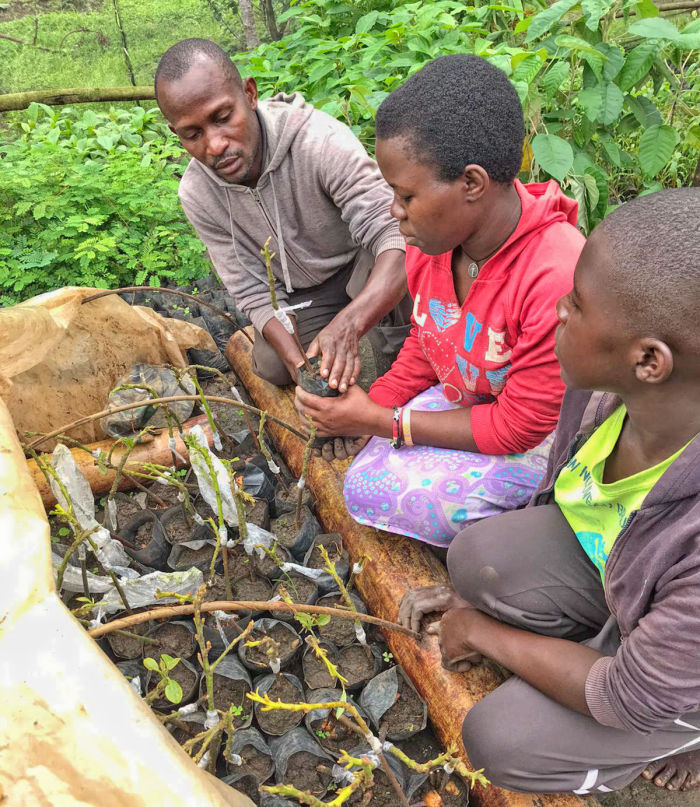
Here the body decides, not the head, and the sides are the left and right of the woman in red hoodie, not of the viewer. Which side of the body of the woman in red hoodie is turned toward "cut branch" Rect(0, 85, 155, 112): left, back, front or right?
right

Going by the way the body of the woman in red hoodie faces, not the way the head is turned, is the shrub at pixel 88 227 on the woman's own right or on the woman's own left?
on the woman's own right

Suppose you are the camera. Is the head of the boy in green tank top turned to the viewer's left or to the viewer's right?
to the viewer's left

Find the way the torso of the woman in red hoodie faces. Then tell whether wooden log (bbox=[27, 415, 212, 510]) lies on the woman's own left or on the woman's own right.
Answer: on the woman's own right

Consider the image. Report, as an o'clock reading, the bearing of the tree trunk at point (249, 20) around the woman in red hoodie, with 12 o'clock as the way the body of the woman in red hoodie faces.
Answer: The tree trunk is roughly at 4 o'clock from the woman in red hoodie.

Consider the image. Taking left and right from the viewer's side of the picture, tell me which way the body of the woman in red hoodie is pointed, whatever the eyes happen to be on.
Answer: facing the viewer and to the left of the viewer
